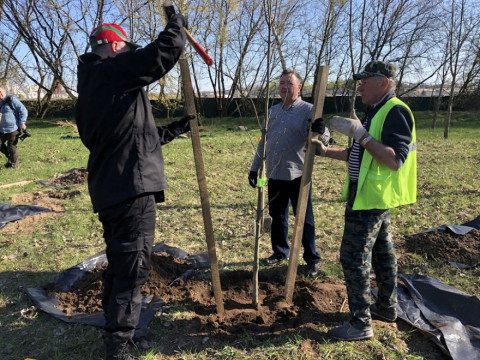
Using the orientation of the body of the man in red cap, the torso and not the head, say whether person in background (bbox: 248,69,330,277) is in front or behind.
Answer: in front

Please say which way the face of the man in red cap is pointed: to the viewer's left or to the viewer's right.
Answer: to the viewer's right

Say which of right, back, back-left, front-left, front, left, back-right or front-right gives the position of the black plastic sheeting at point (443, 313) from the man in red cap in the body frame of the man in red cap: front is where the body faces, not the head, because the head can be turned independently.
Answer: front-right

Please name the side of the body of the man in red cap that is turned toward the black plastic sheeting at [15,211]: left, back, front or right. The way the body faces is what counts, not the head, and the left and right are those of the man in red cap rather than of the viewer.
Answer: left

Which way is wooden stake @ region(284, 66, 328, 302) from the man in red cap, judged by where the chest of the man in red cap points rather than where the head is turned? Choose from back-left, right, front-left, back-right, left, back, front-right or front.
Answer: front-right

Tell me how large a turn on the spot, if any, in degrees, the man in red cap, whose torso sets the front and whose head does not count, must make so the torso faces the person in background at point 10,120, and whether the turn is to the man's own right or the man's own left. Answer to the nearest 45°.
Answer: approximately 45° to the man's own left

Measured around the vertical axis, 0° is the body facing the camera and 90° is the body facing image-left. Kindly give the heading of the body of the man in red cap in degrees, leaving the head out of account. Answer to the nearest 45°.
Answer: approximately 225°
